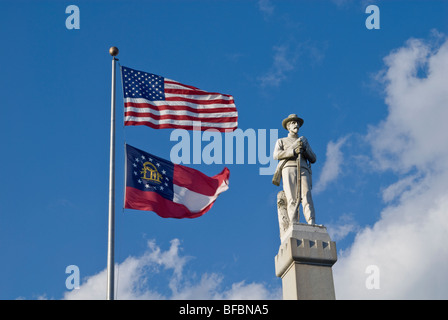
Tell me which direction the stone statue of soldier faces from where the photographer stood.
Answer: facing the viewer and to the right of the viewer

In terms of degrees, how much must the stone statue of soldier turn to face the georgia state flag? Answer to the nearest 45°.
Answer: approximately 135° to its right

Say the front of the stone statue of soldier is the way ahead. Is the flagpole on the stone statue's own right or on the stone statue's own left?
on the stone statue's own right
